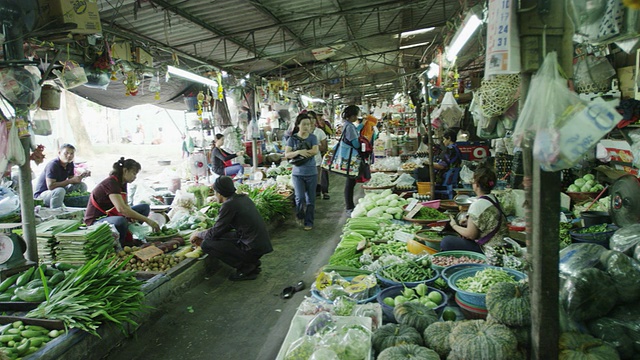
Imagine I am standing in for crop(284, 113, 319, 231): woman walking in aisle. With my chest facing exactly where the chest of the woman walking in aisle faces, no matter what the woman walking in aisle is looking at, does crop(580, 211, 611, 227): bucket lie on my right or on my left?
on my left

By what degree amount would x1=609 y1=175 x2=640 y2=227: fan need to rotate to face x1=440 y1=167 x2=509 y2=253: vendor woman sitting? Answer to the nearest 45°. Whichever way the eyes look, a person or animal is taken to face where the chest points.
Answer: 0° — it already faces them

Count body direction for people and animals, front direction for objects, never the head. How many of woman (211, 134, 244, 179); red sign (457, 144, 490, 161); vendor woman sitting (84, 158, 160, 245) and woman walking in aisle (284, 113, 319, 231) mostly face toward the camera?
2

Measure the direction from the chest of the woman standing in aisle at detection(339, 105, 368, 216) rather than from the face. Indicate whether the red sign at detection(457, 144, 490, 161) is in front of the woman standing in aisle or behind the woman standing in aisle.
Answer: in front

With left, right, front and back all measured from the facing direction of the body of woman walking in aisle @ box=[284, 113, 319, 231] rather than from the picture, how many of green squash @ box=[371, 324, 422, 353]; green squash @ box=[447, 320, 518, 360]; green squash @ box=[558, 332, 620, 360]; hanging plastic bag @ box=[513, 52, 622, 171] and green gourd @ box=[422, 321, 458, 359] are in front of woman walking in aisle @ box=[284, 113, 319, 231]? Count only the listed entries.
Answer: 5

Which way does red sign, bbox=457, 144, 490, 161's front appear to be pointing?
toward the camera

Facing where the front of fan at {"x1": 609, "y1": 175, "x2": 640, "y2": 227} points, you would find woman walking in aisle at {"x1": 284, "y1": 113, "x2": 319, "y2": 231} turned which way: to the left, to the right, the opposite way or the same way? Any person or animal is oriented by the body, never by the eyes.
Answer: to the left

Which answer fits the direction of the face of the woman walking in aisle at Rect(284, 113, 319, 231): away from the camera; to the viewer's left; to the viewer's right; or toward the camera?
toward the camera

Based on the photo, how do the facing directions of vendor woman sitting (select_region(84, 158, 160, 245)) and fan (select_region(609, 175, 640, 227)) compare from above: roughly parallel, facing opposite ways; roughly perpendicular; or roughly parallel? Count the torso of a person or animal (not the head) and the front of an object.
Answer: roughly parallel, facing opposite ways

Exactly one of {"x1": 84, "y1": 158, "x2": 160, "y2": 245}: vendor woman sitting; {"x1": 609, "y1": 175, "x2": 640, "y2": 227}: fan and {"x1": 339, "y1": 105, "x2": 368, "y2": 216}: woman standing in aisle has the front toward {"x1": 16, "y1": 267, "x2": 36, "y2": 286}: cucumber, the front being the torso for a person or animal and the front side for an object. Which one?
the fan

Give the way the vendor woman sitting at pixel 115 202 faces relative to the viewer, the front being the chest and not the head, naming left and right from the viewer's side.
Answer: facing to the right of the viewer
